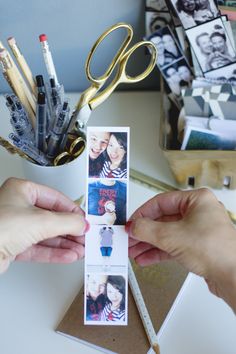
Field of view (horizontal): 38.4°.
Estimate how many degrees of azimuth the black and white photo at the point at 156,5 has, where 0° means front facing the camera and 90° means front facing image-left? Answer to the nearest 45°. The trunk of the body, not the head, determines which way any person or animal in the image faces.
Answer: approximately 0°

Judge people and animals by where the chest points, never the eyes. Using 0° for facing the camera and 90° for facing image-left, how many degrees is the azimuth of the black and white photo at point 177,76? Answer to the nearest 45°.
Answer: approximately 0°
